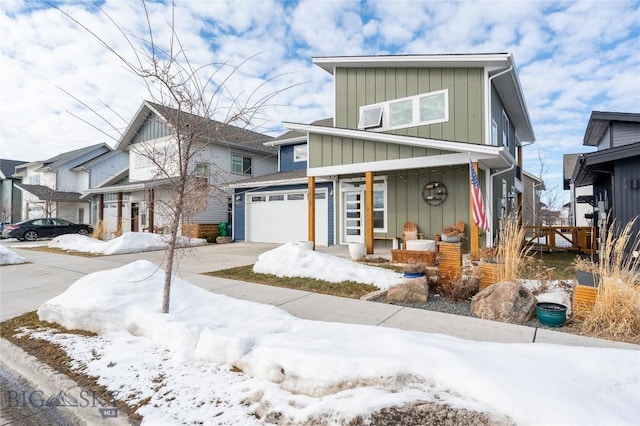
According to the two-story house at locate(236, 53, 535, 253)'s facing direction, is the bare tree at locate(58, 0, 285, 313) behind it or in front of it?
in front

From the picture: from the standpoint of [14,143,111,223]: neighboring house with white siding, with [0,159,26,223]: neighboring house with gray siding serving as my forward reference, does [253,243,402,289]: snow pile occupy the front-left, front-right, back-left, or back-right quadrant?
back-left

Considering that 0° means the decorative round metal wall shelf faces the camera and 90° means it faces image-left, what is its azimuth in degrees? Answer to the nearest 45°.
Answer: approximately 0°

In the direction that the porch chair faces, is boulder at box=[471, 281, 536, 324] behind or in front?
in front

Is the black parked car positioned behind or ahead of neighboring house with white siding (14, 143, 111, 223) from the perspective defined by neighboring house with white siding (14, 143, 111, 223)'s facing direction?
ahead

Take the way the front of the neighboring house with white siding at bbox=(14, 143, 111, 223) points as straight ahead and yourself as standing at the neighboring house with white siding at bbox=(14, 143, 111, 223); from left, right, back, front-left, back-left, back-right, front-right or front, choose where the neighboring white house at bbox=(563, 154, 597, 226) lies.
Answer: left

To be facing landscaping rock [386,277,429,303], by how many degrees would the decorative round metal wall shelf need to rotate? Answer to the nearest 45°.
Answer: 0° — it already faces it

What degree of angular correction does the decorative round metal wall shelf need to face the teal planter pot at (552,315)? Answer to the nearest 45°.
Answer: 0° — it already faces it

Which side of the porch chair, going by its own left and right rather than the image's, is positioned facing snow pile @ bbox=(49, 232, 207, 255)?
right
